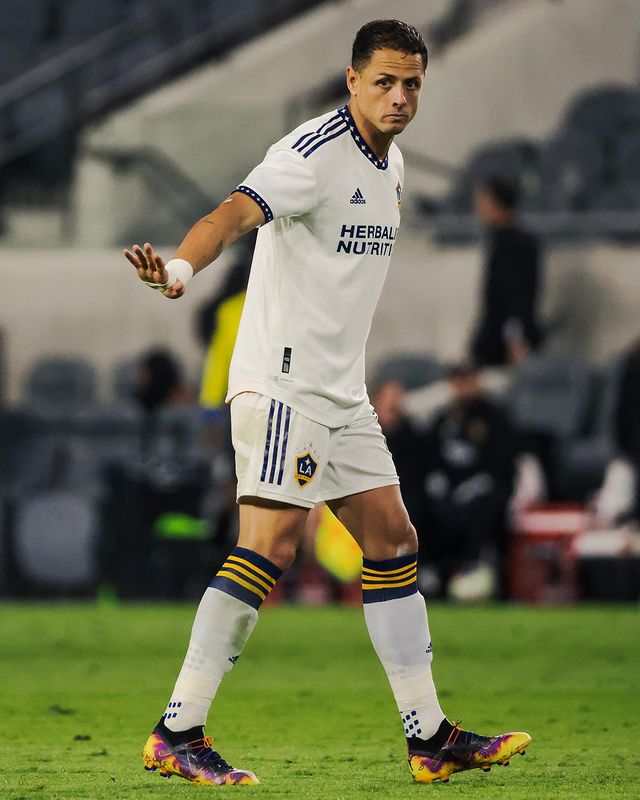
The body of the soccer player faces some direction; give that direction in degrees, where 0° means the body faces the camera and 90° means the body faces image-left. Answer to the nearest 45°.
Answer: approximately 315°

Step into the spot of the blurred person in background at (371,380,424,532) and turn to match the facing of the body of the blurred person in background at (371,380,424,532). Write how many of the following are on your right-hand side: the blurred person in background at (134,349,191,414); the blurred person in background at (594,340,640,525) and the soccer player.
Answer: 1

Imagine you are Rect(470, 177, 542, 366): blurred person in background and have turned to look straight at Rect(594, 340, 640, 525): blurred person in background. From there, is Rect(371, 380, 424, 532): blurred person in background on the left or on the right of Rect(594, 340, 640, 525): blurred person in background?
right

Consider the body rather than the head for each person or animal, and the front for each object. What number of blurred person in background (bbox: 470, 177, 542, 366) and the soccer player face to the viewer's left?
1

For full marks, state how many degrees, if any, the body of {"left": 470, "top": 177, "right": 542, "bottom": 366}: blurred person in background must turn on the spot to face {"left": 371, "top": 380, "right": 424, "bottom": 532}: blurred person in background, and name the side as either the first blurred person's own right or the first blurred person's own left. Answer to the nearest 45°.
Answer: approximately 90° to the first blurred person's own left

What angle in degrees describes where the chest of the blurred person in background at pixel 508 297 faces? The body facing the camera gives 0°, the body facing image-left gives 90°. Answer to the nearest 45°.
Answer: approximately 90°

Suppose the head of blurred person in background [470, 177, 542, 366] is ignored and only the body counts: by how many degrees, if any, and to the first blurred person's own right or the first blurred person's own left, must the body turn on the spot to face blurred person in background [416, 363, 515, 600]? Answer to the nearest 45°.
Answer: approximately 90° to the first blurred person's own left

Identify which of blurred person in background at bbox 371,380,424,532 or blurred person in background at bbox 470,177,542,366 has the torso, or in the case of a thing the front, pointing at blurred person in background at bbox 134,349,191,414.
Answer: blurred person in background at bbox 470,177,542,366
